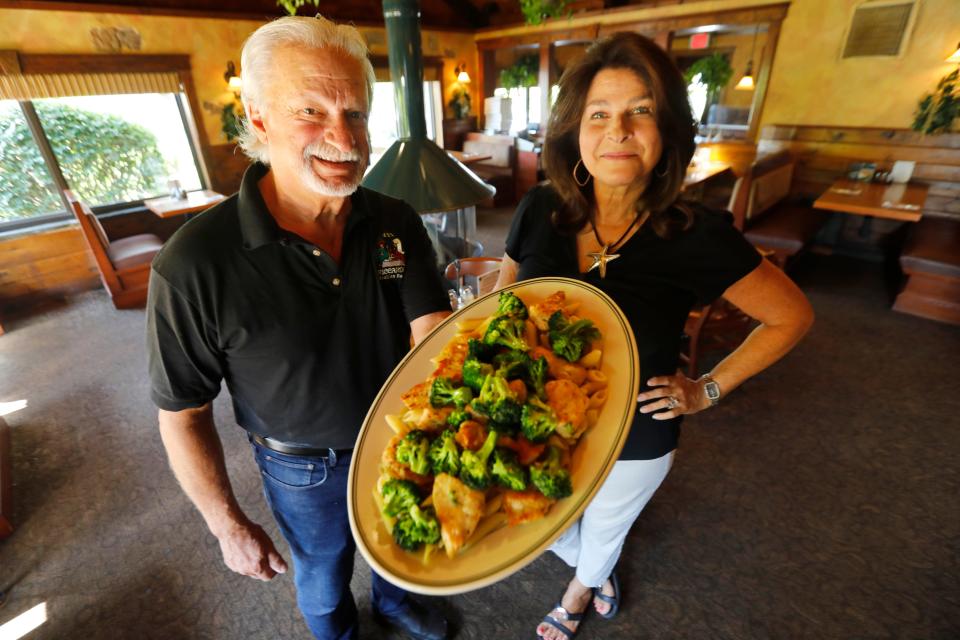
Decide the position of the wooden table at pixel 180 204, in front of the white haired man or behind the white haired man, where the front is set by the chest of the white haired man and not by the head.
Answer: behind

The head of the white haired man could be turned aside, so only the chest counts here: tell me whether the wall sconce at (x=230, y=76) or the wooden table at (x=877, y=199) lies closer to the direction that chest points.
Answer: the wooden table

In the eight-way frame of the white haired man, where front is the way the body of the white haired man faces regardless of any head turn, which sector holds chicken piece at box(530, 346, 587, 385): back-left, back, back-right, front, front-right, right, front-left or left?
front

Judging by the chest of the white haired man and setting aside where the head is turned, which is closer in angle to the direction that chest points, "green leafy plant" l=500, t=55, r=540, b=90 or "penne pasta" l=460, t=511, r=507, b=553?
the penne pasta

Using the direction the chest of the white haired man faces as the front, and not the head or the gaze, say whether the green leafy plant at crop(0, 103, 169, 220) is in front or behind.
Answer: behind

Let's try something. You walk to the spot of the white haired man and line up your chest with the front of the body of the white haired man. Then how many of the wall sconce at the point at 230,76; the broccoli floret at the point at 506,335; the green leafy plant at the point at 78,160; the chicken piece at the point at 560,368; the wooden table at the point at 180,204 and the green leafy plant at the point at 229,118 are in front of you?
2

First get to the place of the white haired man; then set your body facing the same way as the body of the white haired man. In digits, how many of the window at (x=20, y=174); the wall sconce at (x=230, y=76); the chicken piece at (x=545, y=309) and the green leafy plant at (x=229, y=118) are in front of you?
1

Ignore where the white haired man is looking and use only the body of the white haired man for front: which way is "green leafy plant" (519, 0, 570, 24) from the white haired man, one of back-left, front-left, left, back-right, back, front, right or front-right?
left

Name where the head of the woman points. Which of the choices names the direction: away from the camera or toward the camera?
toward the camera

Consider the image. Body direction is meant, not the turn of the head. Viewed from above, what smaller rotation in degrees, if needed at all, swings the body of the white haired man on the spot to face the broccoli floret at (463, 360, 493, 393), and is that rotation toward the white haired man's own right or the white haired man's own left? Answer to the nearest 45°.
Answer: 0° — they already face it

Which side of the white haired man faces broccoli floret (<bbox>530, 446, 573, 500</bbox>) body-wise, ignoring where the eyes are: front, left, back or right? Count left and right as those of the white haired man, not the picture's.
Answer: front

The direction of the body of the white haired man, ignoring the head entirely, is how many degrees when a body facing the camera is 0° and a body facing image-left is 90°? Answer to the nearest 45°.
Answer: approximately 315°

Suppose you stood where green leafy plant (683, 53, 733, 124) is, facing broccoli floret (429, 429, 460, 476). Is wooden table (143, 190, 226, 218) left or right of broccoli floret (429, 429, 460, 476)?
right

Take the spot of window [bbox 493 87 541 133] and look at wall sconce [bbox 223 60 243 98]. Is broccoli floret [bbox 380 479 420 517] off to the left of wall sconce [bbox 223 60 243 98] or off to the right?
left

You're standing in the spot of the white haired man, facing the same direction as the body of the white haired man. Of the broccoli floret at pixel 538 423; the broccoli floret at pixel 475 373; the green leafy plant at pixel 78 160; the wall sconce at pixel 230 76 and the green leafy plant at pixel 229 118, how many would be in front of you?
2

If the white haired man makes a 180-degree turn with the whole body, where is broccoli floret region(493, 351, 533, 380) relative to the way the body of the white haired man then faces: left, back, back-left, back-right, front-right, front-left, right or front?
back

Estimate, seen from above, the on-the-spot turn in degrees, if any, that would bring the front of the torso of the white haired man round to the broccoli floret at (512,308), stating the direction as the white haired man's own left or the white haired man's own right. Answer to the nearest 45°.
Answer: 0° — they already face it

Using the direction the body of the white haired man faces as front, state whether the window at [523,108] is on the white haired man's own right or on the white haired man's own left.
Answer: on the white haired man's own left
